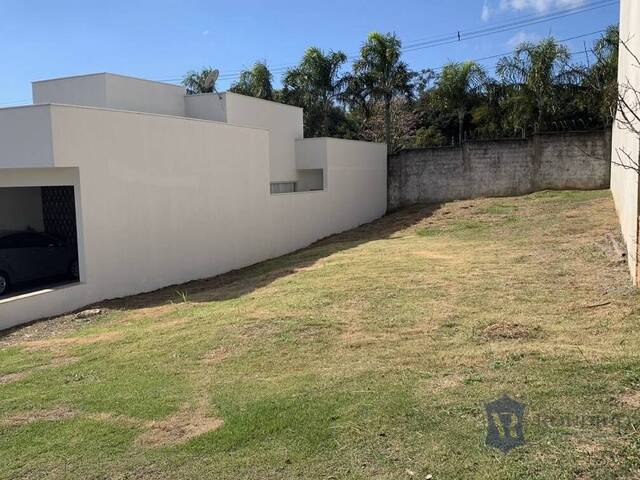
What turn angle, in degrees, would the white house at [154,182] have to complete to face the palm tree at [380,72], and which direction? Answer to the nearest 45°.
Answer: approximately 180°

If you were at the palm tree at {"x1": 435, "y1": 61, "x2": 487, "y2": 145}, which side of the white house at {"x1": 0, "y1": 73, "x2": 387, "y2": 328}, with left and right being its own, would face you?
back

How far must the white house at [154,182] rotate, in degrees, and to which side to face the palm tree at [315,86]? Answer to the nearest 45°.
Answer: approximately 180°

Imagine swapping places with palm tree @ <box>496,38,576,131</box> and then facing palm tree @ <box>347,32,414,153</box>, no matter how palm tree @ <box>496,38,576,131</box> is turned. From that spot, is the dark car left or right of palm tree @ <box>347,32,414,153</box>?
left

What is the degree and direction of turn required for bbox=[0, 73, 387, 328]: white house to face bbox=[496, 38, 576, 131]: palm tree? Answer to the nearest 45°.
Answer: approximately 180°

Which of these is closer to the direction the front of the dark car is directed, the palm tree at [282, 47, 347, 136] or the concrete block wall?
the palm tree

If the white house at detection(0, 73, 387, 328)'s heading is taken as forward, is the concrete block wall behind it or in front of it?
behind
